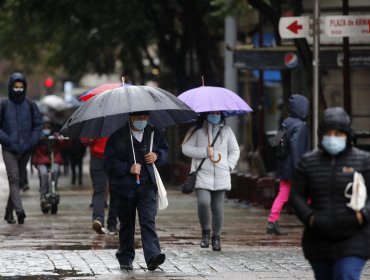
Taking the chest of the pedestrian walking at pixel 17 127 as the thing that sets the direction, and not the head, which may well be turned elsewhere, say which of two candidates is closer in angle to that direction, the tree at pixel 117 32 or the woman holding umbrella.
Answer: the woman holding umbrella

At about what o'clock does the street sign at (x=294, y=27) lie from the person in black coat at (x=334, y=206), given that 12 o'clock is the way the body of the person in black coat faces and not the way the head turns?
The street sign is roughly at 6 o'clock from the person in black coat.

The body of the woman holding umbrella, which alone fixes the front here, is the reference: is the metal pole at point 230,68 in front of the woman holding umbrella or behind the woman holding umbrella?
behind

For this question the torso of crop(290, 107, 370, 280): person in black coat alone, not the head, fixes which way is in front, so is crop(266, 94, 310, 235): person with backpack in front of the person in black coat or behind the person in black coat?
behind

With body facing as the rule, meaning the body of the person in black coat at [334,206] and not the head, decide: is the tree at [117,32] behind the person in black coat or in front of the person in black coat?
behind
